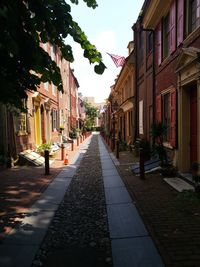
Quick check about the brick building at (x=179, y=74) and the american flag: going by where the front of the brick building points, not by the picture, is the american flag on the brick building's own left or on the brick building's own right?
on the brick building's own right

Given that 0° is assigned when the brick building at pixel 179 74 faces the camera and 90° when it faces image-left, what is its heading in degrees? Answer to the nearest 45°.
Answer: approximately 90°
